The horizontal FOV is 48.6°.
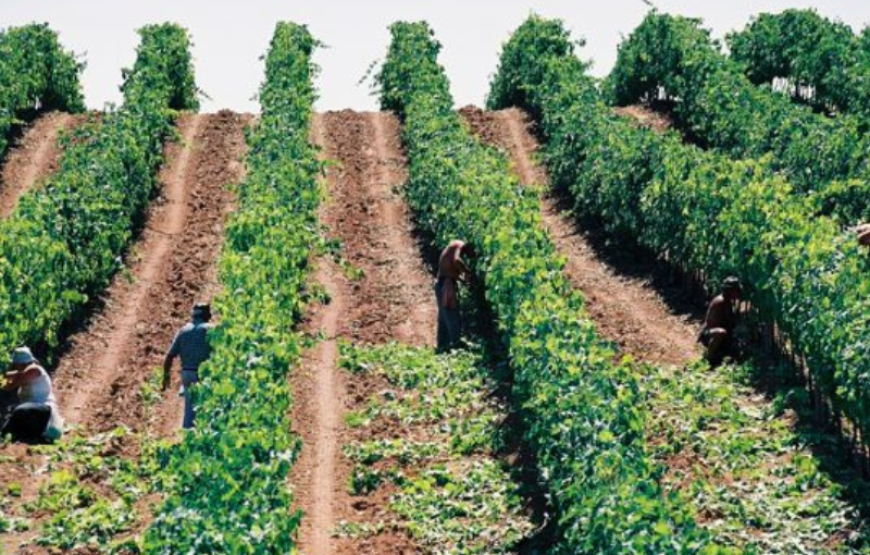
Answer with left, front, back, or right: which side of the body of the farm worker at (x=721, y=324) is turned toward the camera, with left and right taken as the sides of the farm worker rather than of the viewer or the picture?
right

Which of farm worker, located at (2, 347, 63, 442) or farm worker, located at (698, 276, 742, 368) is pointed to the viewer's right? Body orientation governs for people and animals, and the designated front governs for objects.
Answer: farm worker, located at (698, 276, 742, 368)

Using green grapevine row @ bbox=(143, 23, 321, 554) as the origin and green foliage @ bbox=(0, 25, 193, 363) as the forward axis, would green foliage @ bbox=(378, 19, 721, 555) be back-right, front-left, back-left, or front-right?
back-right

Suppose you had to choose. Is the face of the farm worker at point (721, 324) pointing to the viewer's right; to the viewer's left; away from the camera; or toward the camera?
to the viewer's right

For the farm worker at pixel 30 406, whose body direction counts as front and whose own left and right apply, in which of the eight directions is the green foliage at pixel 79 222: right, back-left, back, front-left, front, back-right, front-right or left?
right

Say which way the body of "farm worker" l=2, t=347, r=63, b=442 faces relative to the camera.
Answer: to the viewer's left

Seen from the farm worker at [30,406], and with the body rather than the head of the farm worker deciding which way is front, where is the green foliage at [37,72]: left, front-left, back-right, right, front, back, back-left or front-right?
right

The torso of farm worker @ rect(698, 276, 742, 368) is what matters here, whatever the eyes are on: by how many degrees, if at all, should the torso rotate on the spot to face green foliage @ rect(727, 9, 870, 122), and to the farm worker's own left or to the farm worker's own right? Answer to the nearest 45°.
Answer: approximately 90° to the farm worker's own left

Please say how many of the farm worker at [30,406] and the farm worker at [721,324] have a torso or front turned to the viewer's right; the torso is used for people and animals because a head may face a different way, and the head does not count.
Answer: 1

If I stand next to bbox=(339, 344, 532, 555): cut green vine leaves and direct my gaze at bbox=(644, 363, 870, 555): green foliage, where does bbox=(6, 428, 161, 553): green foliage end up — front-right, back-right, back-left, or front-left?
back-right
